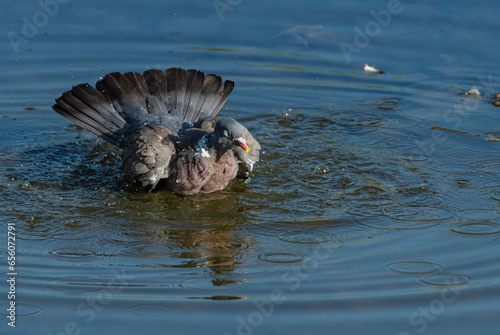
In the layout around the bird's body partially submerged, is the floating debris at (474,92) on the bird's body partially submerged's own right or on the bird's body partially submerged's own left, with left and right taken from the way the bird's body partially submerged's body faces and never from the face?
on the bird's body partially submerged's own left

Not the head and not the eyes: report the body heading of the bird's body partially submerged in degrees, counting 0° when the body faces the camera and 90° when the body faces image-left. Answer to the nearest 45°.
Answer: approximately 315°

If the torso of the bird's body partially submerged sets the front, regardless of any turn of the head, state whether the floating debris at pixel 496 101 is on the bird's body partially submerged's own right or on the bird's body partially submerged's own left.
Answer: on the bird's body partially submerged's own left
